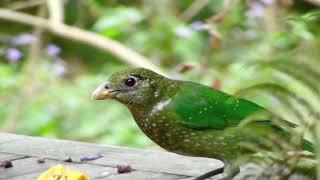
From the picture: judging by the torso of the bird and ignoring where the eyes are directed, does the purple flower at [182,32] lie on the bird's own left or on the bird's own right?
on the bird's own right

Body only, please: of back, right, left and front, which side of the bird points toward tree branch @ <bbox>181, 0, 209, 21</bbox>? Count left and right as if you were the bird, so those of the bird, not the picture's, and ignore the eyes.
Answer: right

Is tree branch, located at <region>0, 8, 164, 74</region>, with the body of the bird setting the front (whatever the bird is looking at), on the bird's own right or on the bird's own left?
on the bird's own right

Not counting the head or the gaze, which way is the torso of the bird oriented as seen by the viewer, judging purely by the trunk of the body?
to the viewer's left

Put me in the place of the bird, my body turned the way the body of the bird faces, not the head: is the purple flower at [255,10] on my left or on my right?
on my right

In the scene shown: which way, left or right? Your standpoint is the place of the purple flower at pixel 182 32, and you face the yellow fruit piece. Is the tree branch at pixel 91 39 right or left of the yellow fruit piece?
right
